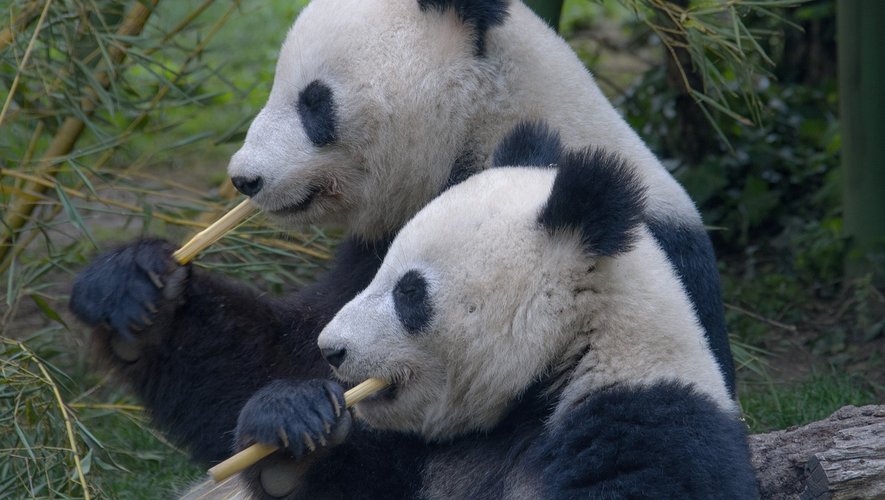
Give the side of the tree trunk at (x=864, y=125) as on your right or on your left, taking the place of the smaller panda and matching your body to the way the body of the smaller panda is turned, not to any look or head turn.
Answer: on your right

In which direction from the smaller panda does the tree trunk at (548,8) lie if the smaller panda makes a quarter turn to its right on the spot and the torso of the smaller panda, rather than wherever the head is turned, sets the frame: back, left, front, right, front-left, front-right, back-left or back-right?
front

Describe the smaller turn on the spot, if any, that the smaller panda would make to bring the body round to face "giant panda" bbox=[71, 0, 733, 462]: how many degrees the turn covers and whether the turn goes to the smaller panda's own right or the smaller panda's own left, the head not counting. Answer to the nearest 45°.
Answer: approximately 45° to the smaller panda's own right

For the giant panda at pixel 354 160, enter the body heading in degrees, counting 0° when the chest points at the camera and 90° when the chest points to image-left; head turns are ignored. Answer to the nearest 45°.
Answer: approximately 90°

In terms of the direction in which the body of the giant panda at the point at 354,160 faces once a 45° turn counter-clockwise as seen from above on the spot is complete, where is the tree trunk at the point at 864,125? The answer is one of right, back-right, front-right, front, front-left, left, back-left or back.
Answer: back

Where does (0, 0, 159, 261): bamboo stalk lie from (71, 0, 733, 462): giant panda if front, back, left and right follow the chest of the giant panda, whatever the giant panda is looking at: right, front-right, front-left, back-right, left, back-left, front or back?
front-right

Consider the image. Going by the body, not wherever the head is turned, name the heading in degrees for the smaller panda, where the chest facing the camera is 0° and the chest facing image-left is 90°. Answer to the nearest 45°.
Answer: approximately 90°

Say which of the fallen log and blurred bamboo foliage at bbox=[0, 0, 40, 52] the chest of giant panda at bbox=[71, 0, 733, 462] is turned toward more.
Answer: the blurred bamboo foliage

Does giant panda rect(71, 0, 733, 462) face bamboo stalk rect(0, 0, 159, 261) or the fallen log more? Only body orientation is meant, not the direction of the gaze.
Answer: the bamboo stalk

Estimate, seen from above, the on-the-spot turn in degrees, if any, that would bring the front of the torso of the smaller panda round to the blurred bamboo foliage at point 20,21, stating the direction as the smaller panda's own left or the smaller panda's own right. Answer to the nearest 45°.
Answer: approximately 45° to the smaller panda's own right

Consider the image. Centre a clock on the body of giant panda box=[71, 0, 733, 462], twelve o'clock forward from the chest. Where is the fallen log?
The fallen log is roughly at 7 o'clock from the giant panda.

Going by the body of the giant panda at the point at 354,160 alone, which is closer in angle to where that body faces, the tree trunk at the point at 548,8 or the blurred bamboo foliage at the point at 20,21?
the blurred bamboo foliage

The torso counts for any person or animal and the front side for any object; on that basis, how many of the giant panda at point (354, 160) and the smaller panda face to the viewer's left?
2

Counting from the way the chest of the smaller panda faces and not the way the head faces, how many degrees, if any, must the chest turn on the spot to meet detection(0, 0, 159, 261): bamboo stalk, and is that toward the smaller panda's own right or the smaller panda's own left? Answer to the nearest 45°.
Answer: approximately 45° to the smaller panda's own right
